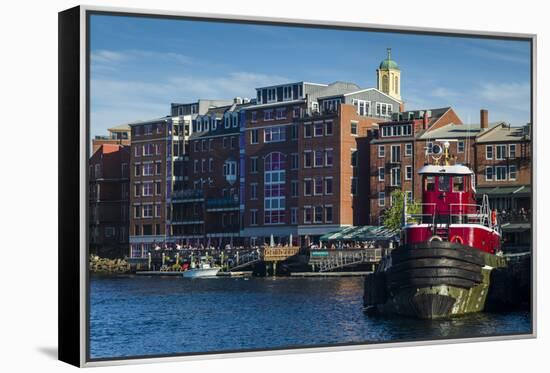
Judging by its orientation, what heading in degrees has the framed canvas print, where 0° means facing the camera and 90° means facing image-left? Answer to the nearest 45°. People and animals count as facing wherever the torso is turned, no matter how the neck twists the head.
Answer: approximately 315°
